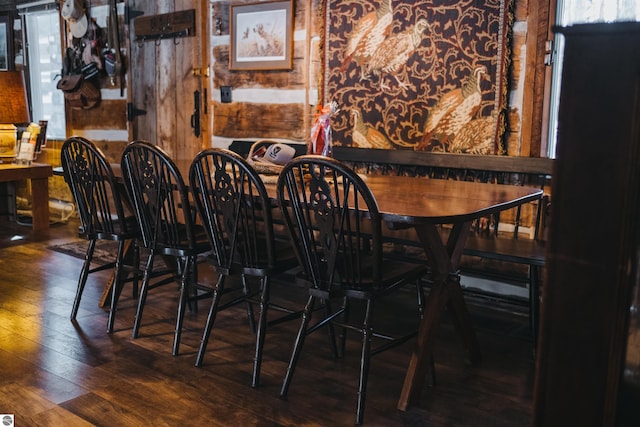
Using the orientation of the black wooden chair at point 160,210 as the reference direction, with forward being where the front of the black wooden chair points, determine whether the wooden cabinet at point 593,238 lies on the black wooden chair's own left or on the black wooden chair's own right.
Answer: on the black wooden chair's own right

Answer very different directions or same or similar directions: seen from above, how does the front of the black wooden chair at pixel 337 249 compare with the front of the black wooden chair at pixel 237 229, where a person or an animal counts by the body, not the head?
same or similar directions

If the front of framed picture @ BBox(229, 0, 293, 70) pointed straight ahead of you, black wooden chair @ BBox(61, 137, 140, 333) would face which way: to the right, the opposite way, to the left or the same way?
the opposite way

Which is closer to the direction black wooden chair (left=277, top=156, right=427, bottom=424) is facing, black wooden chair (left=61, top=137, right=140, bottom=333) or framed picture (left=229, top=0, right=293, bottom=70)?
the framed picture

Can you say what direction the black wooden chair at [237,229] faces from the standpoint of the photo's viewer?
facing away from the viewer and to the right of the viewer

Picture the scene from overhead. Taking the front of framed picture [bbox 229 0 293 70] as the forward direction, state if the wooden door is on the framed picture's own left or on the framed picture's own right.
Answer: on the framed picture's own right

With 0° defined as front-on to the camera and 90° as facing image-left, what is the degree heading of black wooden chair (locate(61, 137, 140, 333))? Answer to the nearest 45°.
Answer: approximately 225°

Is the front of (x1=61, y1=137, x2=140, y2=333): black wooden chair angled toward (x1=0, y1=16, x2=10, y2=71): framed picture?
no

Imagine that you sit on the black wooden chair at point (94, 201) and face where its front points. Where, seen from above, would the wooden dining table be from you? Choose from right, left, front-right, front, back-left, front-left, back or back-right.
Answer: right

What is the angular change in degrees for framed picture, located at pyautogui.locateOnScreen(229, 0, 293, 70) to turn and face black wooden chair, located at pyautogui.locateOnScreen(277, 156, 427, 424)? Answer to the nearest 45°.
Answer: approximately 45° to its left

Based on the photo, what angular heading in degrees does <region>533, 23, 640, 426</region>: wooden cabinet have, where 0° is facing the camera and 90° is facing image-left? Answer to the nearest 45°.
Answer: approximately 90°

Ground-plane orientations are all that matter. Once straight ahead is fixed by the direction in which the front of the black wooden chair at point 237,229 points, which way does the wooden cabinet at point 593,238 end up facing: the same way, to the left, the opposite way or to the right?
to the left

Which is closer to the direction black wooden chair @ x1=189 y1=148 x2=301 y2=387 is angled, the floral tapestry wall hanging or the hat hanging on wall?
the floral tapestry wall hanging

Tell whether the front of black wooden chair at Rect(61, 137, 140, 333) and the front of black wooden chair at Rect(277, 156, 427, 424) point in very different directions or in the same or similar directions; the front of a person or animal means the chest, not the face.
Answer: same or similar directions

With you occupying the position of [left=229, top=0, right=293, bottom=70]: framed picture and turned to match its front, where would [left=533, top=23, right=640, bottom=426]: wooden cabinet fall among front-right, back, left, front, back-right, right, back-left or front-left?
front-left

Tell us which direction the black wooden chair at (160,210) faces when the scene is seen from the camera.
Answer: facing away from the viewer and to the right of the viewer

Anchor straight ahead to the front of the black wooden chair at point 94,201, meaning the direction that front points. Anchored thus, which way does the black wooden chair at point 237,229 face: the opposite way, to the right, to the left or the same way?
the same way

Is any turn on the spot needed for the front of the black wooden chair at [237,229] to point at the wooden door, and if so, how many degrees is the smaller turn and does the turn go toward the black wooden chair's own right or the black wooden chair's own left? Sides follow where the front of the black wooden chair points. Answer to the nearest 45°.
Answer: approximately 45° to the black wooden chair's own left
